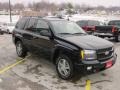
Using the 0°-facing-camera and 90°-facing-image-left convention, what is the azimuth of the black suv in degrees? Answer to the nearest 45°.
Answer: approximately 315°
